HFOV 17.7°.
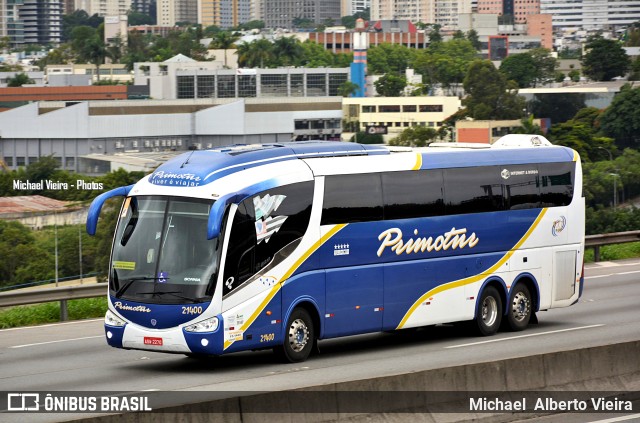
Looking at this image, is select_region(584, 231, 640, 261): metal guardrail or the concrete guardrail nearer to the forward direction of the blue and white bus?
the concrete guardrail

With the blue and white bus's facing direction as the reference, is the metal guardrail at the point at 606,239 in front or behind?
behind

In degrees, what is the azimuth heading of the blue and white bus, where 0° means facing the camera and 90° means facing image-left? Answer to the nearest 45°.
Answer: approximately 45°

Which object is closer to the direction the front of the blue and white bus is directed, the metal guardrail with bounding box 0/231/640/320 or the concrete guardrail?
the concrete guardrail
